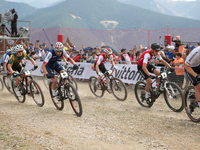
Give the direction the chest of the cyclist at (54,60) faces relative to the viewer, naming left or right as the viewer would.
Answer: facing the viewer and to the right of the viewer

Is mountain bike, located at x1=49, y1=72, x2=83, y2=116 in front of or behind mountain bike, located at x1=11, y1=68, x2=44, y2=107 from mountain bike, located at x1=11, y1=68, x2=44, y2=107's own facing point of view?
in front

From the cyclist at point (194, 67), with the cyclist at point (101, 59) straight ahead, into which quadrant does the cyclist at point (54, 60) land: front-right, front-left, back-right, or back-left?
front-left

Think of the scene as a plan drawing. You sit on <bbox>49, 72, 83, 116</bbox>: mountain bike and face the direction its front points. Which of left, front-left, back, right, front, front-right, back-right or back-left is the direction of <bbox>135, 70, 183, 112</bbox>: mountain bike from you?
front-left

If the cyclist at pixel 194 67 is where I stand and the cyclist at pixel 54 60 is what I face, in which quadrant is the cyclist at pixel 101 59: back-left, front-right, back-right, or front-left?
front-right

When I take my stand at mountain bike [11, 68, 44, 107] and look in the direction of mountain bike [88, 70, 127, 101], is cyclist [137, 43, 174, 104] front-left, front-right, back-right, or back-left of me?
front-right
